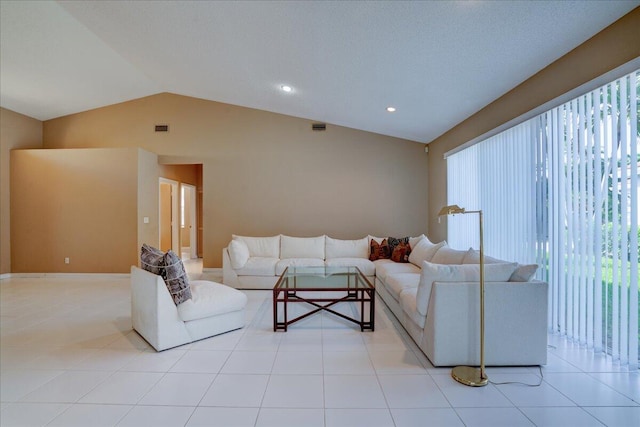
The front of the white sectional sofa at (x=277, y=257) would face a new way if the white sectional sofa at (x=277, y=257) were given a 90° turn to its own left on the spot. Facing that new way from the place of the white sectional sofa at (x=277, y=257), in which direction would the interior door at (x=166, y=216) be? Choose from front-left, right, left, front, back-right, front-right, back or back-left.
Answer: back-left

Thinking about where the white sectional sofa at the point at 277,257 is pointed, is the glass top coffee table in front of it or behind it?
in front

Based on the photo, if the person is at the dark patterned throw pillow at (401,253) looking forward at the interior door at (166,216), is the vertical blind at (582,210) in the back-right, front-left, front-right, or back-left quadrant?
back-left

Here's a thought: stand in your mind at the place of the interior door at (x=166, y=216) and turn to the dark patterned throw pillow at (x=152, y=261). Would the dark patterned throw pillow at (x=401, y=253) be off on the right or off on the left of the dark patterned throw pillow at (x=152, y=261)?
left

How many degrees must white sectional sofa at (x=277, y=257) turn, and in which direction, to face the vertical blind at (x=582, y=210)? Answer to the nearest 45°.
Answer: approximately 45° to its left

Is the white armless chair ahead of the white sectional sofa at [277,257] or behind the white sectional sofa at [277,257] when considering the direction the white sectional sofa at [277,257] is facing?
ahead

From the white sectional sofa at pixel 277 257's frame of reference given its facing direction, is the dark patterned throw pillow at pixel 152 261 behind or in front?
in front

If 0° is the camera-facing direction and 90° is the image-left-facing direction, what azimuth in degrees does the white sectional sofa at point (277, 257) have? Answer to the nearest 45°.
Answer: approximately 0°
